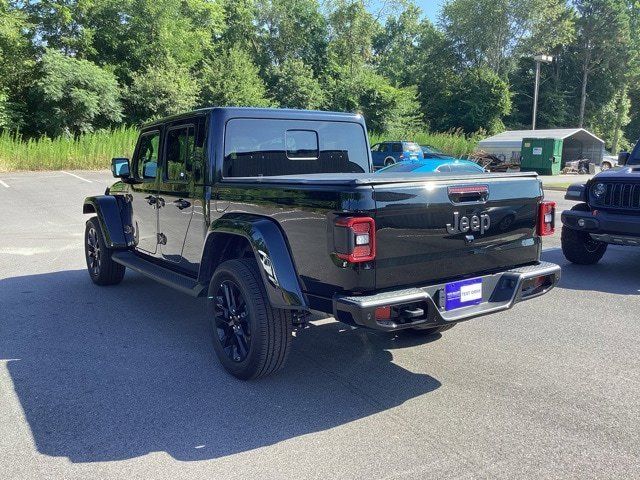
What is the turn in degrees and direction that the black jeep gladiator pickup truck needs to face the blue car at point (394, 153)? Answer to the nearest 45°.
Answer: approximately 45° to its right

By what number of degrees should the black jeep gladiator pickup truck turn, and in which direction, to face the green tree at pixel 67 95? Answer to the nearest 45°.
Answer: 0° — it already faces it

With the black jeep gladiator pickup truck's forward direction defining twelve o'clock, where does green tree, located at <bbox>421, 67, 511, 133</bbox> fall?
The green tree is roughly at 2 o'clock from the black jeep gladiator pickup truck.

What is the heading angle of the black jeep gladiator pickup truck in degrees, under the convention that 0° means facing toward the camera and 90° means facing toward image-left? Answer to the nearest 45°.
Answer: approximately 135°

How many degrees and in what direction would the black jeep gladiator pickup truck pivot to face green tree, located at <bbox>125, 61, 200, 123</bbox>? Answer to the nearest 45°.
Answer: approximately 45° to its right

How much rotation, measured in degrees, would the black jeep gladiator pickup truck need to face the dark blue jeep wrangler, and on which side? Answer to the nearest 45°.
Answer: approximately 90° to its right

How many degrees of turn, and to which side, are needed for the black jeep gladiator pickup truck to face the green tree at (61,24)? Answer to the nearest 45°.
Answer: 0° — it already faces it

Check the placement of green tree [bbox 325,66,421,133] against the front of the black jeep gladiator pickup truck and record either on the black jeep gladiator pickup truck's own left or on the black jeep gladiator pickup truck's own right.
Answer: on the black jeep gladiator pickup truck's own right
